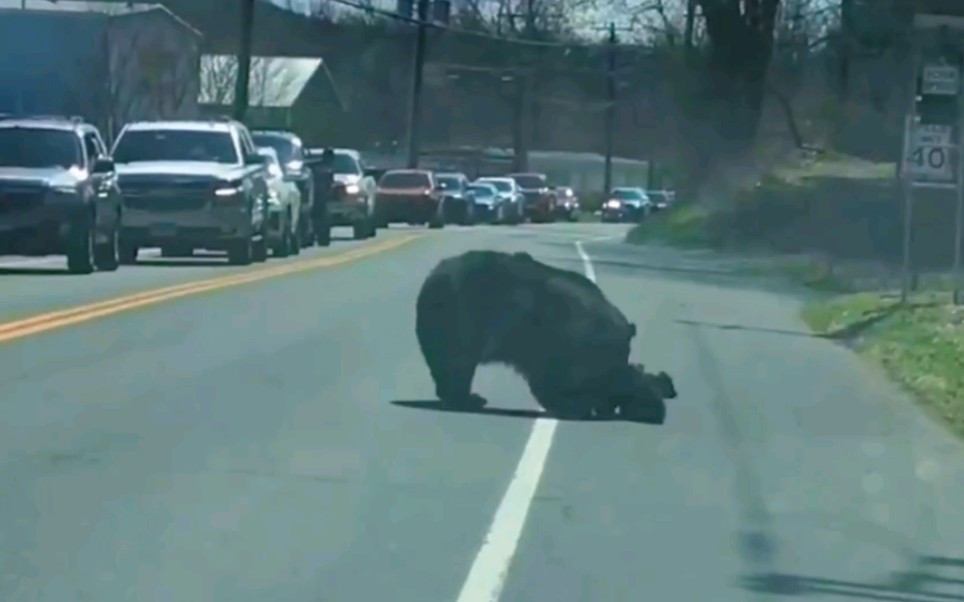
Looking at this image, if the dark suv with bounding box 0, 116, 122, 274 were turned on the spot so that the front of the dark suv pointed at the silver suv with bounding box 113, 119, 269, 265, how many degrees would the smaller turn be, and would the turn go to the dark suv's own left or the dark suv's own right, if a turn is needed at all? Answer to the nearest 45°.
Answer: approximately 135° to the dark suv's own left

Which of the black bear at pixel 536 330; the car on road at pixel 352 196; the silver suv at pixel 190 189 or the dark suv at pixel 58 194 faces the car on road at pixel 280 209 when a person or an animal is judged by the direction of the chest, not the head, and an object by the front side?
the car on road at pixel 352 196

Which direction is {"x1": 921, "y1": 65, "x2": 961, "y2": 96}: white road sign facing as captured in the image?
toward the camera

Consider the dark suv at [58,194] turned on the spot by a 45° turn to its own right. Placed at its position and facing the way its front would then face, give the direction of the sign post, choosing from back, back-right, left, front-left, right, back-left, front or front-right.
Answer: left

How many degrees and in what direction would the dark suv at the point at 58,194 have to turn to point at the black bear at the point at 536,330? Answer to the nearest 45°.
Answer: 0° — it already faces it

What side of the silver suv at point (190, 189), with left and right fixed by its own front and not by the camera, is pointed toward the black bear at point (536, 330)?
front

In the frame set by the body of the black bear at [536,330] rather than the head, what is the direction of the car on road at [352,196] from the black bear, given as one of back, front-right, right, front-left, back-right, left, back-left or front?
left

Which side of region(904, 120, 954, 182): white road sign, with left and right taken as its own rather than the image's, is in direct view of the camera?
front

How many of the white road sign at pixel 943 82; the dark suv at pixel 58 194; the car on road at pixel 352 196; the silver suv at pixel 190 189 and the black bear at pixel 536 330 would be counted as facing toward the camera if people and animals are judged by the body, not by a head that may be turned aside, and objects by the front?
4

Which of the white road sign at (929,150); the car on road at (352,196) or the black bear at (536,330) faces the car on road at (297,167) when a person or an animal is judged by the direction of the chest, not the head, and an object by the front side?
the car on road at (352,196)

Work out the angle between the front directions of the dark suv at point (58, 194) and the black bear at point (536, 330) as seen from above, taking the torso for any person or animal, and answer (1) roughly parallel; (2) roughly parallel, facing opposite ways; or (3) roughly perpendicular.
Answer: roughly perpendicular

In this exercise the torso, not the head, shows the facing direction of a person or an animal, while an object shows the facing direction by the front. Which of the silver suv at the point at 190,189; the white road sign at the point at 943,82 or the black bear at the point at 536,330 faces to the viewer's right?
the black bear

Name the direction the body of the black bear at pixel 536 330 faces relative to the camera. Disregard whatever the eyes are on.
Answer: to the viewer's right

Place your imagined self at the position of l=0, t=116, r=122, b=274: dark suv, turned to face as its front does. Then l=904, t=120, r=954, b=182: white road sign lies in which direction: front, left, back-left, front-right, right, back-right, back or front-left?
front-left

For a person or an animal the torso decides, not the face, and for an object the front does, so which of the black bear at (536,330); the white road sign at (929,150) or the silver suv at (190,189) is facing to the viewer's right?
the black bear
